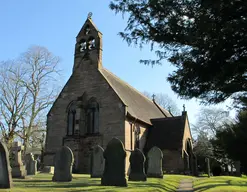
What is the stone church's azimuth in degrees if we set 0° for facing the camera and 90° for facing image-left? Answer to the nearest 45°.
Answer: approximately 45°

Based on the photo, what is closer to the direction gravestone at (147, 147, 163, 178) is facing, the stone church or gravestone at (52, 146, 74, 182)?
the gravestone

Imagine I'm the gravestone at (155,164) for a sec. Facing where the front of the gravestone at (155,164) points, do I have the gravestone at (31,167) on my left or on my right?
on my right

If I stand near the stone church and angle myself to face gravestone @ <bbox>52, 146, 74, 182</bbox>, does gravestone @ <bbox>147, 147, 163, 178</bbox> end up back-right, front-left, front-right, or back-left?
front-left

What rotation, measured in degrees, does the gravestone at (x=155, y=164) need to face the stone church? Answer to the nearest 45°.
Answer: approximately 135° to its right

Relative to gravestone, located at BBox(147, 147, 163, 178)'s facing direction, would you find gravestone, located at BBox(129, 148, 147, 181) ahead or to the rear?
ahead

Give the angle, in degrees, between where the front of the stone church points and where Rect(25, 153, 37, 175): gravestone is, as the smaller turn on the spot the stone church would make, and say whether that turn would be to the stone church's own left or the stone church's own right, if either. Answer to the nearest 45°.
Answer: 0° — it already faces it

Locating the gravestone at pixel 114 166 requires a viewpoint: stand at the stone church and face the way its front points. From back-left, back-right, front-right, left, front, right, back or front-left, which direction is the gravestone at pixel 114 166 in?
front-left

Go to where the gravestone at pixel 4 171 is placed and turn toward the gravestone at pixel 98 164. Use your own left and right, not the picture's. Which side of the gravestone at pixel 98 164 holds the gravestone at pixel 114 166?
right

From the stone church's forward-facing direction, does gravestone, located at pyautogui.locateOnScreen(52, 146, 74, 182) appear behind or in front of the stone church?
in front

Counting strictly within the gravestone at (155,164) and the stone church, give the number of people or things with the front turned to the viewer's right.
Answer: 0

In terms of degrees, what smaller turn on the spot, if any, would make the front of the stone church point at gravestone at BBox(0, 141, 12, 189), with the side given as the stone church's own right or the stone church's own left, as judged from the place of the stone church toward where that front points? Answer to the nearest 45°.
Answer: approximately 45° to the stone church's own left

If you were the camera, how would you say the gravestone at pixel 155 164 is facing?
facing the viewer

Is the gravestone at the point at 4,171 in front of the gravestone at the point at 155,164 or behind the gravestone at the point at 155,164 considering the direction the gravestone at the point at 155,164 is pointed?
in front

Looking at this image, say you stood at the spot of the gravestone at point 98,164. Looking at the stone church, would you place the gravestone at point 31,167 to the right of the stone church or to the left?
left
